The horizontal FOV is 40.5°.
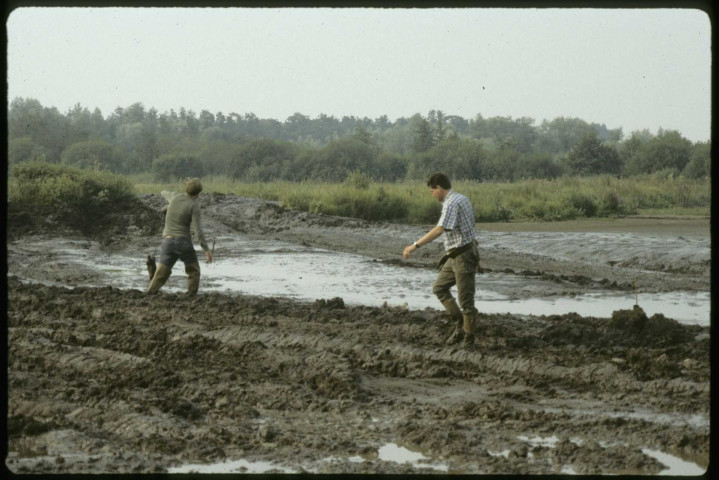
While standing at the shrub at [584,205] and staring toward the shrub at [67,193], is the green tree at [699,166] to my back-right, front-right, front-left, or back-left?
back-right

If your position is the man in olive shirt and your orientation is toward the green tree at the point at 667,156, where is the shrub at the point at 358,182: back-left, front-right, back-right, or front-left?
front-left

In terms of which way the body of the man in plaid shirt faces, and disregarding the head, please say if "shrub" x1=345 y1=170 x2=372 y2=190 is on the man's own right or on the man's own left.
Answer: on the man's own right

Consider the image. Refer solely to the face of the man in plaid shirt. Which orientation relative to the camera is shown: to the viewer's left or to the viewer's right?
to the viewer's left

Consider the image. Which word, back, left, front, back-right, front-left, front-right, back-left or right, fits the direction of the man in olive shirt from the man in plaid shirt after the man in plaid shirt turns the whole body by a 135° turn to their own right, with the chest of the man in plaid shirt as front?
left

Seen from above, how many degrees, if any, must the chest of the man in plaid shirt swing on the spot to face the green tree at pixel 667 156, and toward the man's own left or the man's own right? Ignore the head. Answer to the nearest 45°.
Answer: approximately 90° to the man's own right

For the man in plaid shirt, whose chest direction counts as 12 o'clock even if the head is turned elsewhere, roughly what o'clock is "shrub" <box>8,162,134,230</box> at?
The shrub is roughly at 2 o'clock from the man in plaid shirt.

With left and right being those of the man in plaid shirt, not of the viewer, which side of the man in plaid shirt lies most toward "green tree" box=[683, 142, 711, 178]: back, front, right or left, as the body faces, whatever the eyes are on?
right

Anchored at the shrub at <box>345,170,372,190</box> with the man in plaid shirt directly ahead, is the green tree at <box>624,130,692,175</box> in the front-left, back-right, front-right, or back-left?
back-left

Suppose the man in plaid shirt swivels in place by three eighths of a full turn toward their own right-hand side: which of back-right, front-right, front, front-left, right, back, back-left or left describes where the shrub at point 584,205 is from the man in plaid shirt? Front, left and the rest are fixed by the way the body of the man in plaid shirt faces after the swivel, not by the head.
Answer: front-left

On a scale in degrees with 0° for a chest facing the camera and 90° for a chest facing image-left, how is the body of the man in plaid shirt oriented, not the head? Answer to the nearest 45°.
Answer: approximately 90°
